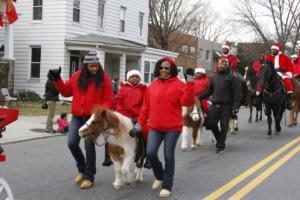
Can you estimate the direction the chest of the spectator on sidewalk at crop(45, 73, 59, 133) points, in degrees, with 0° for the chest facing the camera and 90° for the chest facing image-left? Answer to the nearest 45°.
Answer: approximately 270°

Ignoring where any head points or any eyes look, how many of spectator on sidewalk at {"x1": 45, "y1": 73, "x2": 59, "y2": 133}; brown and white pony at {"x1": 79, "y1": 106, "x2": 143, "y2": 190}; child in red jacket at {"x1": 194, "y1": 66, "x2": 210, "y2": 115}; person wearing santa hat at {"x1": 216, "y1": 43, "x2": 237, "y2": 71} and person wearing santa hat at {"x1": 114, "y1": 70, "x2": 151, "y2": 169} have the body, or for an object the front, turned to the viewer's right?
1

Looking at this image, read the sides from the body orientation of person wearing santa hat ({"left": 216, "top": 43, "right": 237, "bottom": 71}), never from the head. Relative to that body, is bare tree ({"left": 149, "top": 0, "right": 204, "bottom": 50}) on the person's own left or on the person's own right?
on the person's own right

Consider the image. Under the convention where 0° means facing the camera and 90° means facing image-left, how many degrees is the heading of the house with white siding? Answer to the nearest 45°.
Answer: approximately 315°

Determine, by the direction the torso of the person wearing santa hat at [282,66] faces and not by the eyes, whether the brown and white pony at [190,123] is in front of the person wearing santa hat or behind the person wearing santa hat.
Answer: in front

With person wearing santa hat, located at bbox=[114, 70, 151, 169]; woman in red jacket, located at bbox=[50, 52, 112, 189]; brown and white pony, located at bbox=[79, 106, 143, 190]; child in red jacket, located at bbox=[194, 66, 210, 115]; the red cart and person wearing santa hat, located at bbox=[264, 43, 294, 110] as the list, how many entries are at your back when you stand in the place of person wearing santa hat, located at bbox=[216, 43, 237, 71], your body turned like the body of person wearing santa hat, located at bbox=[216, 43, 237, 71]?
0

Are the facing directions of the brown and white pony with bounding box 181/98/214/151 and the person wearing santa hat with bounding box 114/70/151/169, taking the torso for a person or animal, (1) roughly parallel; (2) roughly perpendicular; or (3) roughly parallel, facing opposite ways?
roughly parallel

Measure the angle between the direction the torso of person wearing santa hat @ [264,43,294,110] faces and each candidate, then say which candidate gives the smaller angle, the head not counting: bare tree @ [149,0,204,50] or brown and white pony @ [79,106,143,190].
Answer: the brown and white pony

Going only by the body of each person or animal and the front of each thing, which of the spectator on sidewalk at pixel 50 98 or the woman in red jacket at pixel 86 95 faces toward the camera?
the woman in red jacket

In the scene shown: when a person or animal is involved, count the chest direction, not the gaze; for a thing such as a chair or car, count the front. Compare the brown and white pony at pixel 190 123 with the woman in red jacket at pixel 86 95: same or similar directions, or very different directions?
same or similar directions

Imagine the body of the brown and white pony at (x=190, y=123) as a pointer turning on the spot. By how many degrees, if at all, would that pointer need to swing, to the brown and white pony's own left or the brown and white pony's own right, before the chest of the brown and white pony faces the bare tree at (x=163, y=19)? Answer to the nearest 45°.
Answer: approximately 180°

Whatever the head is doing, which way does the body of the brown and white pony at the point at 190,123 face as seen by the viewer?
toward the camera

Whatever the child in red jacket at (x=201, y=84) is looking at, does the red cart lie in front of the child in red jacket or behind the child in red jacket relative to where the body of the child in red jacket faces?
in front
